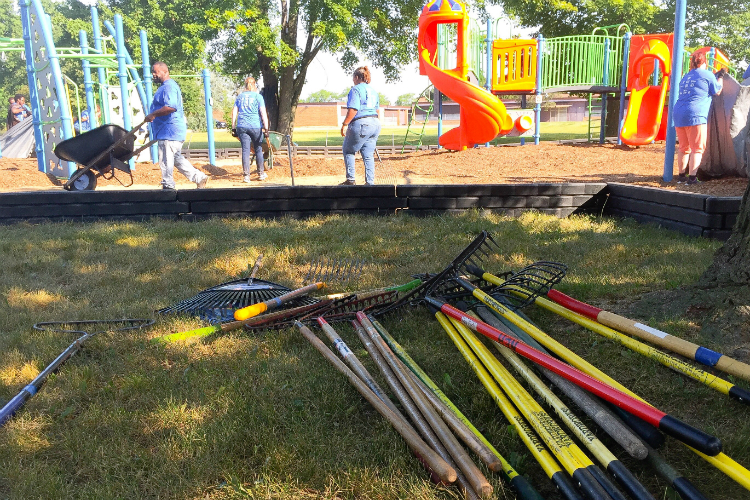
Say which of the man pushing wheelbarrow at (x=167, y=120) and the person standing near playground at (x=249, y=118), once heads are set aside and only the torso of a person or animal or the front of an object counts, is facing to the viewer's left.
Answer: the man pushing wheelbarrow

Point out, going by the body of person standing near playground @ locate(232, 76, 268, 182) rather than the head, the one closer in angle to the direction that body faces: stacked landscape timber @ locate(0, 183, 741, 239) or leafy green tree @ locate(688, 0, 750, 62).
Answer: the leafy green tree

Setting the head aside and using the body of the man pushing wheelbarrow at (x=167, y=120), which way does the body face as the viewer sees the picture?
to the viewer's left

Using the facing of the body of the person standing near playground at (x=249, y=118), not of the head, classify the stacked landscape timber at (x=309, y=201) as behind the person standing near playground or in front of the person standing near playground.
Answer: behind

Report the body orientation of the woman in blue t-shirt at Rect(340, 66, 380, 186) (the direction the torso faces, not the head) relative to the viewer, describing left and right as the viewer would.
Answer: facing away from the viewer and to the left of the viewer

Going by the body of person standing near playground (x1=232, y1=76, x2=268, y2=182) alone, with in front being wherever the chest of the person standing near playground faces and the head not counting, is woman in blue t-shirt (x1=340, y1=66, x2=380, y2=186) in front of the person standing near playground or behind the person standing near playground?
behind

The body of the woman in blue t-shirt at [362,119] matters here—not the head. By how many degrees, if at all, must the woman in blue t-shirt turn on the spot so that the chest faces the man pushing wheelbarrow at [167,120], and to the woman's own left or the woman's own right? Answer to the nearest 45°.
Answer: approximately 45° to the woman's own left

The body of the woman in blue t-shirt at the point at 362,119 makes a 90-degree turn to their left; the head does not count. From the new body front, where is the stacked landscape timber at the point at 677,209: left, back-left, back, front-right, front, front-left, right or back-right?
left

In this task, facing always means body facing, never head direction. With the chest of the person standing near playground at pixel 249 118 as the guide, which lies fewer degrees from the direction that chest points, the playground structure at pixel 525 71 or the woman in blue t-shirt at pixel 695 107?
the playground structure

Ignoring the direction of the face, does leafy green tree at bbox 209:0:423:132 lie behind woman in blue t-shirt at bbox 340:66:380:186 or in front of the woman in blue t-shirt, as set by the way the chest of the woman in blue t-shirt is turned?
in front

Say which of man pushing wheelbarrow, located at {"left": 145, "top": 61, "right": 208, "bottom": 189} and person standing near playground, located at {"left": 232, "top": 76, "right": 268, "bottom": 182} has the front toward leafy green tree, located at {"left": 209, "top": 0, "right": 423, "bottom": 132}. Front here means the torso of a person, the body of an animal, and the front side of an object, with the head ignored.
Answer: the person standing near playground

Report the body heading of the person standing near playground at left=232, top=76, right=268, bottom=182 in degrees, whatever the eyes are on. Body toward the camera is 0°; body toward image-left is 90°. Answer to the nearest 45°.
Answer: approximately 180°

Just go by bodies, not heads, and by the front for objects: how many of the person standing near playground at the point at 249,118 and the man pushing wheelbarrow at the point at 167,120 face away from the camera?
1

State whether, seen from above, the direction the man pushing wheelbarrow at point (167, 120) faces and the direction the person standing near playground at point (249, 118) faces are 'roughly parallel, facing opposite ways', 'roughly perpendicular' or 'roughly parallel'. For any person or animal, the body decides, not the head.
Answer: roughly perpendicular
